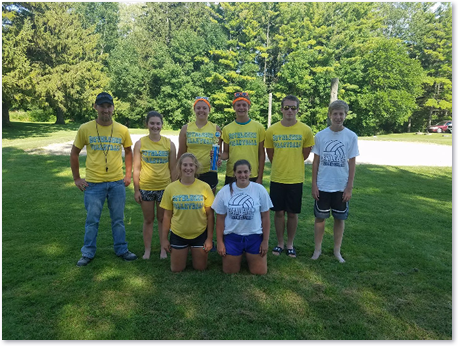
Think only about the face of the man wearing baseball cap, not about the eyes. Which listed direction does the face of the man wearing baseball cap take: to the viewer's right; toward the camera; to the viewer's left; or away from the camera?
toward the camera

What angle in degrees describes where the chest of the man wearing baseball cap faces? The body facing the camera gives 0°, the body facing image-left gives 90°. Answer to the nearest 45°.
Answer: approximately 0°
